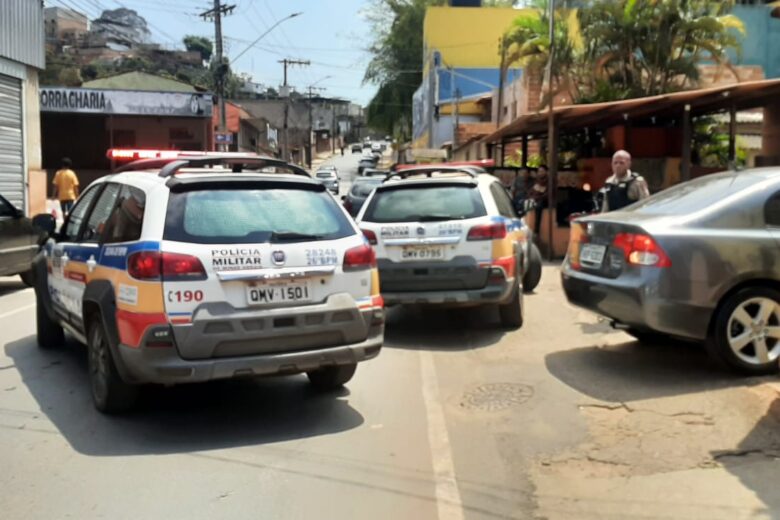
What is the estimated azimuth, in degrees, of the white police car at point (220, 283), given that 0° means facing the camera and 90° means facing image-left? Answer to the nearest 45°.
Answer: approximately 135°

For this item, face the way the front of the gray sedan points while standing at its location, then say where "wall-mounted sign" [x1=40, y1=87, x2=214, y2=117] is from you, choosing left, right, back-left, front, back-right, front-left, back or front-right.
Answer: left

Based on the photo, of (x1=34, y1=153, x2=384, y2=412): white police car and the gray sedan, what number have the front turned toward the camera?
0

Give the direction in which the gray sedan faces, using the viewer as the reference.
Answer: facing away from the viewer and to the right of the viewer

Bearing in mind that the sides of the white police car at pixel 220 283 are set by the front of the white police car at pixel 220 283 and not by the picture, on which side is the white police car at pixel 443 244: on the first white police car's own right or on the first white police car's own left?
on the first white police car's own right

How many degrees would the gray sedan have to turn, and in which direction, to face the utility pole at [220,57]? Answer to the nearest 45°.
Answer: approximately 90° to its left

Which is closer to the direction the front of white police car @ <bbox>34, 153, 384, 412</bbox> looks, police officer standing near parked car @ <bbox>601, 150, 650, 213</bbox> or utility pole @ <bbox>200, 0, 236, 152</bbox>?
the utility pole

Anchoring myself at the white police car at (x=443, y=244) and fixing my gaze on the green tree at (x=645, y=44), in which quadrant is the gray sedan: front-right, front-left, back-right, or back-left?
back-right

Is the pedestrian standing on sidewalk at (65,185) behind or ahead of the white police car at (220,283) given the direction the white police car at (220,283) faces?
ahead

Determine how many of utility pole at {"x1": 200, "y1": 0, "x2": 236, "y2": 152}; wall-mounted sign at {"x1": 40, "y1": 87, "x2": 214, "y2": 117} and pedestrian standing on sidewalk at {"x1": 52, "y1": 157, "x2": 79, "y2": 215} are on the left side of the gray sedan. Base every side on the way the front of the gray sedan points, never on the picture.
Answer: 3
